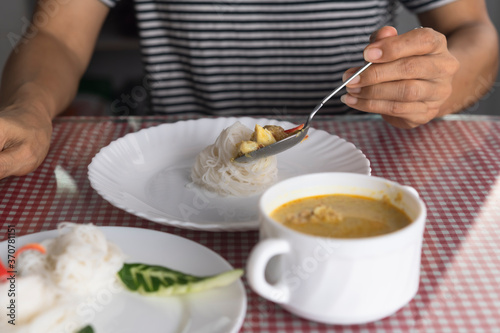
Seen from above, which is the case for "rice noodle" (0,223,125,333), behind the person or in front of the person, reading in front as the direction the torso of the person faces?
in front

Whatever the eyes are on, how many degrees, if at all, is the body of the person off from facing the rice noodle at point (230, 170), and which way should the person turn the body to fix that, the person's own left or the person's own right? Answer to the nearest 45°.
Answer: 0° — they already face it

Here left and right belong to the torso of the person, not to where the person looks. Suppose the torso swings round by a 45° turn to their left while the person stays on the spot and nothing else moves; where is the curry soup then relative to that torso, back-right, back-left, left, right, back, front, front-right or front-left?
front-right

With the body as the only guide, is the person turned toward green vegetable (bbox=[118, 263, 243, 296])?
yes

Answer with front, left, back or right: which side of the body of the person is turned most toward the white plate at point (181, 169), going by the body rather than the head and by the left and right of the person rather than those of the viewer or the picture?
front

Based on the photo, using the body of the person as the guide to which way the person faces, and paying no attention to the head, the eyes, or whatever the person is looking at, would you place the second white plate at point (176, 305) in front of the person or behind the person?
in front

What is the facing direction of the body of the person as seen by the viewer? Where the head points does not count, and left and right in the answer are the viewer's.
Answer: facing the viewer

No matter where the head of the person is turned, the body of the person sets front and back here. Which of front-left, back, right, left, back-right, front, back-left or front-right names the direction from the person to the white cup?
front
